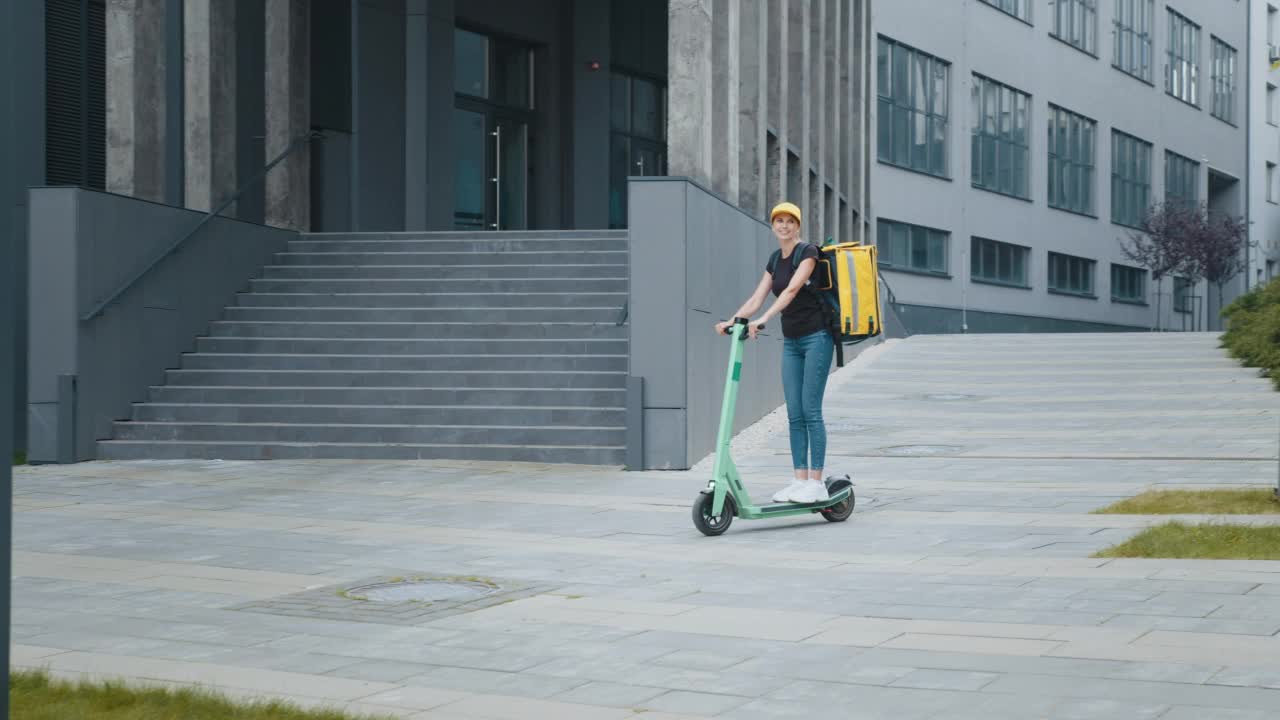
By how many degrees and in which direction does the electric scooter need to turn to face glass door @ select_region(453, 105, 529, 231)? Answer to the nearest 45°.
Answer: approximately 135° to its right

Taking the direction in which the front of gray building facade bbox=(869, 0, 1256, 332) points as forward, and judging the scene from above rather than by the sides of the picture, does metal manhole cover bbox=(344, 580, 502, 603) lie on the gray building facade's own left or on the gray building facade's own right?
on the gray building facade's own right

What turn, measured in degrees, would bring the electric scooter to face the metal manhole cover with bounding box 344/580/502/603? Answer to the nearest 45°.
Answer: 0° — it already faces it

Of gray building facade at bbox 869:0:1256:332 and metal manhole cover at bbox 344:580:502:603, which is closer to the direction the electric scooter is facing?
the metal manhole cover

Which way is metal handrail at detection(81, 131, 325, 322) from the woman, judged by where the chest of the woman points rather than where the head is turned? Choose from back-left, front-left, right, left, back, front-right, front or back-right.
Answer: right

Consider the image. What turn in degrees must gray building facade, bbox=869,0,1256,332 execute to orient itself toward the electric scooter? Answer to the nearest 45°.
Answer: approximately 45° to its right

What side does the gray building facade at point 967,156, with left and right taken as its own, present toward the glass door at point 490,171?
right

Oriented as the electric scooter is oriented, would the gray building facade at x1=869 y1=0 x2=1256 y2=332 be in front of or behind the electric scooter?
behind

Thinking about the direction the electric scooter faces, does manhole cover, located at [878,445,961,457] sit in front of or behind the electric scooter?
behind

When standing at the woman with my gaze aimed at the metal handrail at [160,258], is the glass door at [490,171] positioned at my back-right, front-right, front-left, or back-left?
front-right

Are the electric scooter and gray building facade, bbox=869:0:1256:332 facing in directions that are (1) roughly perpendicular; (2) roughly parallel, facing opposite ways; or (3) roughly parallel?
roughly perpendicular
